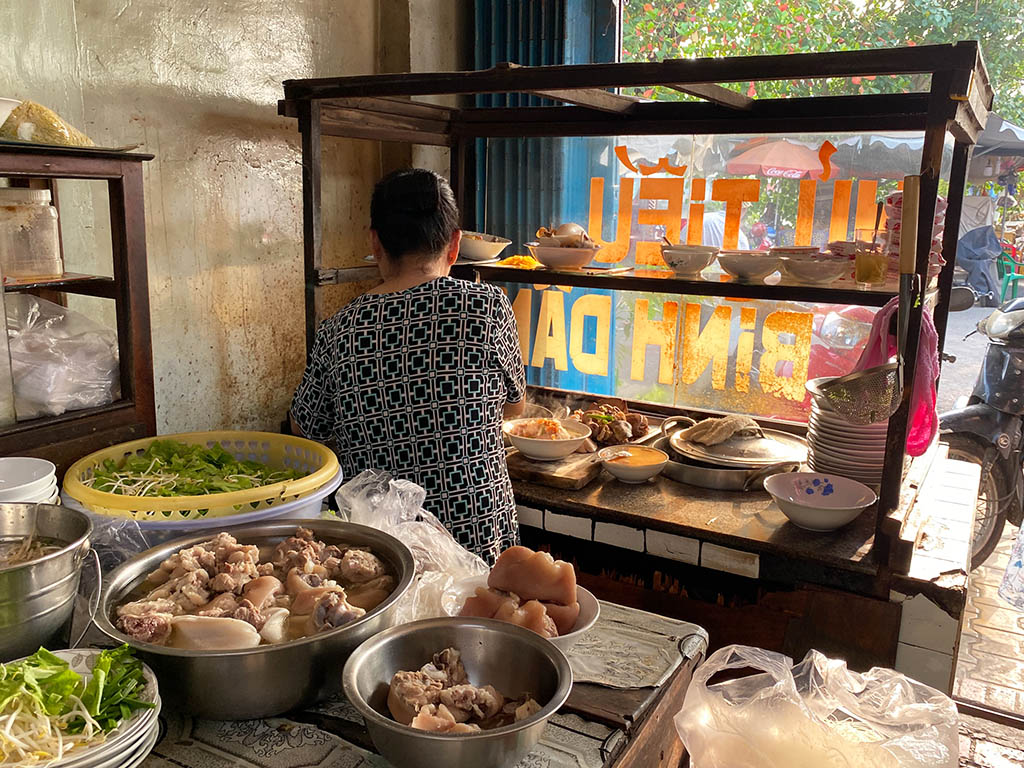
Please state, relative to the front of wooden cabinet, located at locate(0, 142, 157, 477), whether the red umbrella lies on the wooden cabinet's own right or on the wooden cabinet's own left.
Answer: on the wooden cabinet's own left

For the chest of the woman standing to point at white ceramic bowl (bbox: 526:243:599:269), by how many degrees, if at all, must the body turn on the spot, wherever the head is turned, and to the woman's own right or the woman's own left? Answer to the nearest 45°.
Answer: approximately 45° to the woman's own right

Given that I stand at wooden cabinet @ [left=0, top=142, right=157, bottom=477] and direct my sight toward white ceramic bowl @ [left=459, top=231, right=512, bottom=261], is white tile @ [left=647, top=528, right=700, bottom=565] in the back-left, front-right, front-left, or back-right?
front-right

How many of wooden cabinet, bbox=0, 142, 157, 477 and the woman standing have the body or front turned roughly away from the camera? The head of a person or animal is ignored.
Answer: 1

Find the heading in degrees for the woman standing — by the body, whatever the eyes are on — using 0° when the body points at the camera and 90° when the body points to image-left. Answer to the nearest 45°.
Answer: approximately 180°

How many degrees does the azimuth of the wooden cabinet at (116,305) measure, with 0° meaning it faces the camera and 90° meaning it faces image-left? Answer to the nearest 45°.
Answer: approximately 315°

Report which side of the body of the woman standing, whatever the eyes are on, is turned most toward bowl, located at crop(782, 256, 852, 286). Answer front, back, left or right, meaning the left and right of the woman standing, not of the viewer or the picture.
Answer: right

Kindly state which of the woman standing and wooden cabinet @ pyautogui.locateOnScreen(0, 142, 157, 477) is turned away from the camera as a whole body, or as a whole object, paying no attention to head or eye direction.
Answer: the woman standing

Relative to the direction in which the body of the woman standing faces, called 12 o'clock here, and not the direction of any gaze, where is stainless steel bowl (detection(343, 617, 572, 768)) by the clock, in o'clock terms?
The stainless steel bowl is roughly at 6 o'clock from the woman standing.

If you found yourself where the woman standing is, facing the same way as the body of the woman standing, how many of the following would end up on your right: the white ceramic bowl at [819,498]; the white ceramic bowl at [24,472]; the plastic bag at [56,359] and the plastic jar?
1

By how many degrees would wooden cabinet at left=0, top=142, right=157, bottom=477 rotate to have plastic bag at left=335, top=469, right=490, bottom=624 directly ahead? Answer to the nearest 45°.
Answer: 0° — it already faces it

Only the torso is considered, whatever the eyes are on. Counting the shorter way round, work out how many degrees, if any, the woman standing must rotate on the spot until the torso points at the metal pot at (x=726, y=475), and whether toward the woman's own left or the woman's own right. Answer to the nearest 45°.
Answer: approximately 45° to the woman's own right

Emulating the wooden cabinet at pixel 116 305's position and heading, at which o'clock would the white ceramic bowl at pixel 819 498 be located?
The white ceramic bowl is roughly at 11 o'clock from the wooden cabinet.

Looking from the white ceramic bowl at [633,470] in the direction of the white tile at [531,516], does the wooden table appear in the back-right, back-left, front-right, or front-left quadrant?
front-left

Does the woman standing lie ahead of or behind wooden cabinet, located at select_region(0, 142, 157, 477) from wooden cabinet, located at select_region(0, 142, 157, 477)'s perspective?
ahead

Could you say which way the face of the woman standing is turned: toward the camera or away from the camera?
away from the camera
